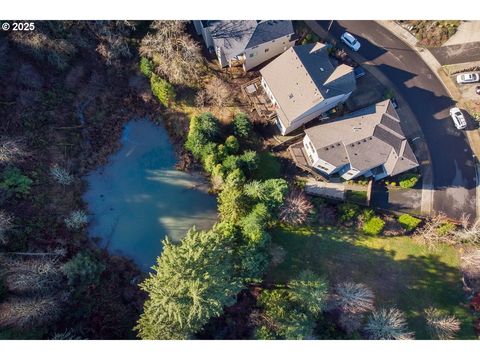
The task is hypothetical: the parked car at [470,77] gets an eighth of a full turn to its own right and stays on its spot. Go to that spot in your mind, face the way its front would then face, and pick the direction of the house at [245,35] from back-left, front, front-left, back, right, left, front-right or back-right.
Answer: back-right

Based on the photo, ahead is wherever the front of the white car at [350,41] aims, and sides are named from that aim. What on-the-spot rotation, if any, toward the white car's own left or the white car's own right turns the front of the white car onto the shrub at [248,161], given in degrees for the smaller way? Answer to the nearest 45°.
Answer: approximately 90° to the white car's own right

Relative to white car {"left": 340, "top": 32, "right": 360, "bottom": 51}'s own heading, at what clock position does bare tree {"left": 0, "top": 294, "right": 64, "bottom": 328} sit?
The bare tree is roughly at 3 o'clock from the white car.

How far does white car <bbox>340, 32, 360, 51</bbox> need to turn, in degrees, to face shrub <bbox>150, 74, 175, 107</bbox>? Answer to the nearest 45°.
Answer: approximately 90° to its right

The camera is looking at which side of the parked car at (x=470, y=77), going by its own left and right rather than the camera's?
left

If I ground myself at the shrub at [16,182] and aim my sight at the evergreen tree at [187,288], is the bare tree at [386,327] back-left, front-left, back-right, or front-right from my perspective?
front-left

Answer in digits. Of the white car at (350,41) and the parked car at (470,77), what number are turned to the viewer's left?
1

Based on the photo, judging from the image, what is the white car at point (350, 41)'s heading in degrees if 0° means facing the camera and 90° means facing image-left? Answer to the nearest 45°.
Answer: approximately 315°

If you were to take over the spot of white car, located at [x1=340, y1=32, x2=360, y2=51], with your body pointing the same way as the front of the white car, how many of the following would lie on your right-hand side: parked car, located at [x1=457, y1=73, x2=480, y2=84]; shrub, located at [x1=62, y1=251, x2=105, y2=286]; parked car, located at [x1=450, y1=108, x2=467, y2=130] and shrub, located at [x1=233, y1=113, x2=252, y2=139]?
2

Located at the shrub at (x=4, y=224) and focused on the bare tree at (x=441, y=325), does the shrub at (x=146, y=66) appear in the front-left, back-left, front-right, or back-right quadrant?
front-left
